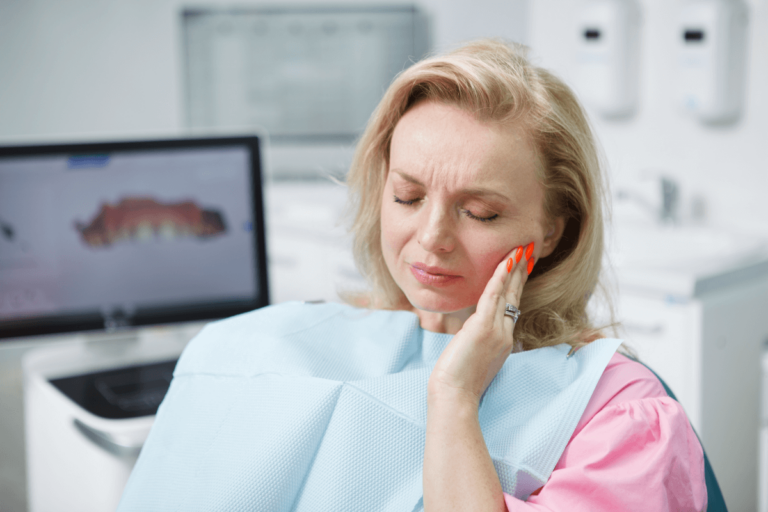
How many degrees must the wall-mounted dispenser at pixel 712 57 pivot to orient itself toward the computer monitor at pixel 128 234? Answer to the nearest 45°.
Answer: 0° — it already faces it

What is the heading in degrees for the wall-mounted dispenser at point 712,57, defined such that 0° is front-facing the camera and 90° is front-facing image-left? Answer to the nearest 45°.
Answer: approximately 45°

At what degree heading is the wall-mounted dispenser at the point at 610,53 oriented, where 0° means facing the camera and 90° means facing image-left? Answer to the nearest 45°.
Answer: approximately 45°

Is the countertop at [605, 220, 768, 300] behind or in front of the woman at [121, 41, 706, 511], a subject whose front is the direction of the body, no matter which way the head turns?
behind
